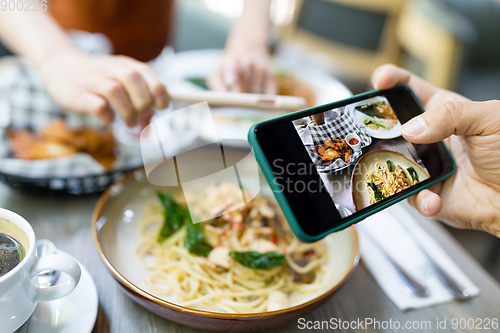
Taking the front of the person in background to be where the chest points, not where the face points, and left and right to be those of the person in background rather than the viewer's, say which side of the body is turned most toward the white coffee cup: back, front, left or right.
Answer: front

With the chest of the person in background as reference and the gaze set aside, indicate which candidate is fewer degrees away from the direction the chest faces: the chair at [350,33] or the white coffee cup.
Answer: the white coffee cup

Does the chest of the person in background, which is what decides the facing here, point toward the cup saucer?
yes

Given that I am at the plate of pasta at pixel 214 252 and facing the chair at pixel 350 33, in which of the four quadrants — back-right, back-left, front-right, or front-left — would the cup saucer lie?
back-left

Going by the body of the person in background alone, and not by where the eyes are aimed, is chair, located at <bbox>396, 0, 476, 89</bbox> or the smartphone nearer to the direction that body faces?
the smartphone

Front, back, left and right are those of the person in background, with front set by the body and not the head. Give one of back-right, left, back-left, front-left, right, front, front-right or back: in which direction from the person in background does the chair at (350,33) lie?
back-left

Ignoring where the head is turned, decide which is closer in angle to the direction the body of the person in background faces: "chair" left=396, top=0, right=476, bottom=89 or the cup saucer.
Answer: the cup saucer

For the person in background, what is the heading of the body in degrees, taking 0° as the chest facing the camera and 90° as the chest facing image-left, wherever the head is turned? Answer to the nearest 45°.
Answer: approximately 0°

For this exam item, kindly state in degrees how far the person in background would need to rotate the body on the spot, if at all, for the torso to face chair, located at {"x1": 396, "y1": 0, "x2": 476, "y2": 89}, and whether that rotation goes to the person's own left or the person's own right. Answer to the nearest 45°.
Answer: approximately 135° to the person's own left

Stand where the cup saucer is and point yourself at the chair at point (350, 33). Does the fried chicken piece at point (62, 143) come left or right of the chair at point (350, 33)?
left
